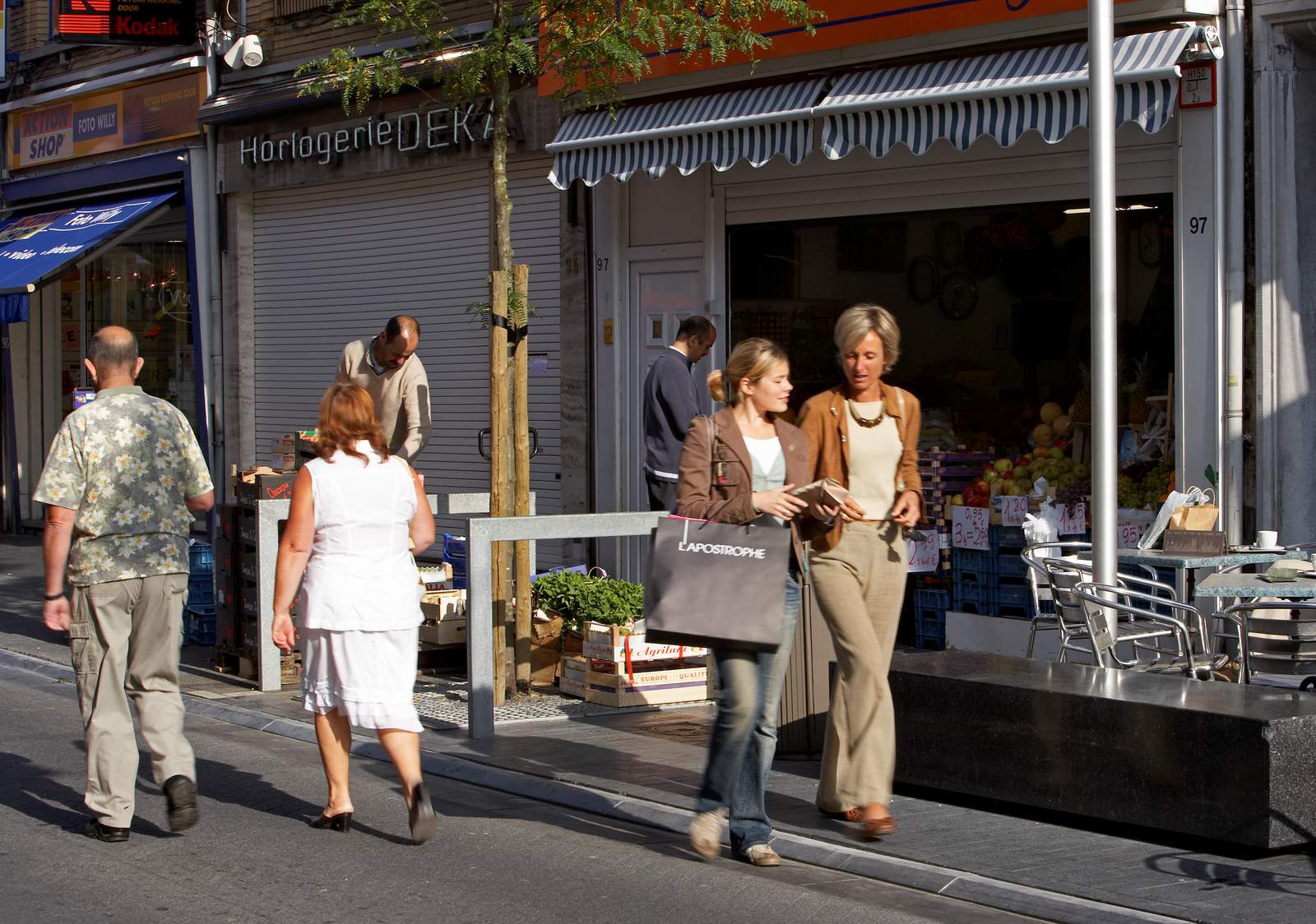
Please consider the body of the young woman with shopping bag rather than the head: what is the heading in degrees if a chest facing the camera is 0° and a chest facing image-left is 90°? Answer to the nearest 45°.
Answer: approximately 315°

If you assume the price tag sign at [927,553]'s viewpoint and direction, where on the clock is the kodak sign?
The kodak sign is roughly at 4 o'clock from the price tag sign.

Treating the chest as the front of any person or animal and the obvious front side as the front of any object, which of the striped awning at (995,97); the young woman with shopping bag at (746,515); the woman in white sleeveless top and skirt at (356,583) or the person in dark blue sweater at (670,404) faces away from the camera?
the woman in white sleeveless top and skirt

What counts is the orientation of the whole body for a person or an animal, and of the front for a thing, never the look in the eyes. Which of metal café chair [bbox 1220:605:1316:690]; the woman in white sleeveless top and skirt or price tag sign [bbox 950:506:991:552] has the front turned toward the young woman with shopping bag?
the price tag sign

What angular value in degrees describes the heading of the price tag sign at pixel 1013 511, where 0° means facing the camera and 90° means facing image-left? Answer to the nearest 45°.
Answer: approximately 0°

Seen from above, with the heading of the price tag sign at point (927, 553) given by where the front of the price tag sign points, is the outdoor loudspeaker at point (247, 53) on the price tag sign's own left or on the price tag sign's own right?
on the price tag sign's own right

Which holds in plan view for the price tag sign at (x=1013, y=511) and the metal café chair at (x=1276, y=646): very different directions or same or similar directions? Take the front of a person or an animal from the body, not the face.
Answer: very different directions

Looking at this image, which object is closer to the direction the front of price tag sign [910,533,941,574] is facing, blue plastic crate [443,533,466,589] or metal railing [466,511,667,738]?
the metal railing

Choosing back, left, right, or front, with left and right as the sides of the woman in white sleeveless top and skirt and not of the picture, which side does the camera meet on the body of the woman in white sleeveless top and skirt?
back
